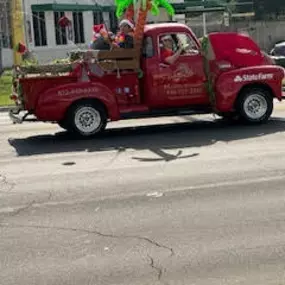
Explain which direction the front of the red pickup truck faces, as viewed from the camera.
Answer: facing to the right of the viewer

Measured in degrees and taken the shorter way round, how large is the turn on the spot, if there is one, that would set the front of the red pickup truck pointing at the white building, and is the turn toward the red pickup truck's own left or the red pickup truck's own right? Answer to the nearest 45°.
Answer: approximately 90° to the red pickup truck's own left

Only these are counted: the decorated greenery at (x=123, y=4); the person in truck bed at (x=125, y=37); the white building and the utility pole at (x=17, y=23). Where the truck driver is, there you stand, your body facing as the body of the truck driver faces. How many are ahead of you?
0

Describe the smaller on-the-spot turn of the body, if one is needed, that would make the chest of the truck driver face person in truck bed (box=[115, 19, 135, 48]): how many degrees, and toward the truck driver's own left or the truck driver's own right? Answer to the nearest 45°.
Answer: approximately 135° to the truck driver's own right

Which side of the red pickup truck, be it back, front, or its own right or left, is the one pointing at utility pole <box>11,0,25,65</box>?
left

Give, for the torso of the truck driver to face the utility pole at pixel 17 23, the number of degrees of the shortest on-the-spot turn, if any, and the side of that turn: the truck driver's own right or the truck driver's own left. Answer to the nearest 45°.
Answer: approximately 135° to the truck driver's own left

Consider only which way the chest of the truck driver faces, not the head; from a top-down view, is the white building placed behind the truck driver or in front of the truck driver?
behind

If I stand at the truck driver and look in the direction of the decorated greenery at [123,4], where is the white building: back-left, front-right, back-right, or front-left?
front-right
